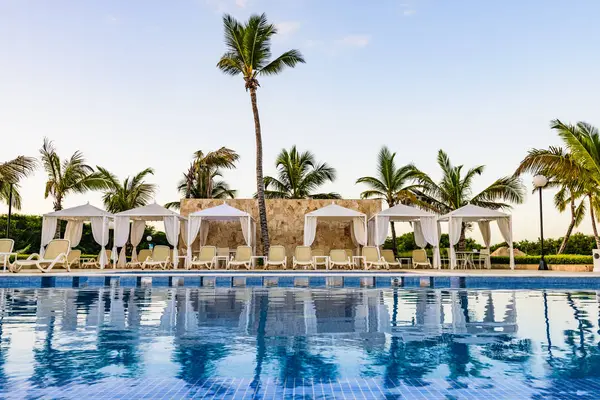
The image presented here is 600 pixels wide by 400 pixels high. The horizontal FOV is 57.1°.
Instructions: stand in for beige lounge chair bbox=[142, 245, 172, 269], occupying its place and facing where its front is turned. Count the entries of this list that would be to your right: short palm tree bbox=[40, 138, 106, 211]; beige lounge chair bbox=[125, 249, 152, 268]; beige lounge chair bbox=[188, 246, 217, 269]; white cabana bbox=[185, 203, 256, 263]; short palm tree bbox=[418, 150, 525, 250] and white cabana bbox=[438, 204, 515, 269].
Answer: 2

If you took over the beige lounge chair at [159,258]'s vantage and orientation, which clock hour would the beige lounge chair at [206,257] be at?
the beige lounge chair at [206,257] is roughly at 8 o'clock from the beige lounge chair at [159,258].

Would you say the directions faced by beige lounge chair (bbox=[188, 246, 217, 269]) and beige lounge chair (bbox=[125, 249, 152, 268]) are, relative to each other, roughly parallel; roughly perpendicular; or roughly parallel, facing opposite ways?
roughly parallel

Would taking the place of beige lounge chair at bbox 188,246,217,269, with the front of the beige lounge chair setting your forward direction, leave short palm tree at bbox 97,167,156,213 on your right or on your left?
on your right

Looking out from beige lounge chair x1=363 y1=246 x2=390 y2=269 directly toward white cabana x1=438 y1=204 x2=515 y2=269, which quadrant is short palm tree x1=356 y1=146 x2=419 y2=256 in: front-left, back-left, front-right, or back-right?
front-left

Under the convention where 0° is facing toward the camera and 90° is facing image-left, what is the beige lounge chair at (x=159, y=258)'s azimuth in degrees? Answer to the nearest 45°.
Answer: approximately 45°

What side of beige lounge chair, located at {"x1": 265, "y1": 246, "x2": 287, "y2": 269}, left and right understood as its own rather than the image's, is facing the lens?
front

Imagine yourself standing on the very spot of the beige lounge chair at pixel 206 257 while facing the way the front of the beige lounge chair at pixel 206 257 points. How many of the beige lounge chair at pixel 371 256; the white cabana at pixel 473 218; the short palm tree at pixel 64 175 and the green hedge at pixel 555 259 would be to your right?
1

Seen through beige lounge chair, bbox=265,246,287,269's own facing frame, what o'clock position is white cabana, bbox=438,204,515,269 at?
The white cabana is roughly at 9 o'clock from the beige lounge chair.

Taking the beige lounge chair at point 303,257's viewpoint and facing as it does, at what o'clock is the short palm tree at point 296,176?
The short palm tree is roughly at 6 o'clock from the beige lounge chair.

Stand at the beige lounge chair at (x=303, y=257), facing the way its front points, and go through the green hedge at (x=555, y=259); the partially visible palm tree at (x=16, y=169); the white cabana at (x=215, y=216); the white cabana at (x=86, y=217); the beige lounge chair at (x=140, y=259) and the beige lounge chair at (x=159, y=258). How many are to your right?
5

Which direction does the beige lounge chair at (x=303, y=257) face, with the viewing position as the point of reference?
facing the viewer

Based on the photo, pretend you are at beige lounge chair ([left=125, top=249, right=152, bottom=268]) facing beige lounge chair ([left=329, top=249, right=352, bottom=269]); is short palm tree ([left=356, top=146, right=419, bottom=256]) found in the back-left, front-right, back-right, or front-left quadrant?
front-left

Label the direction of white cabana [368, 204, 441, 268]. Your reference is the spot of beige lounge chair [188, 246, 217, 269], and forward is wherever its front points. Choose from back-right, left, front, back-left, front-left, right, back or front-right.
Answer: back-left

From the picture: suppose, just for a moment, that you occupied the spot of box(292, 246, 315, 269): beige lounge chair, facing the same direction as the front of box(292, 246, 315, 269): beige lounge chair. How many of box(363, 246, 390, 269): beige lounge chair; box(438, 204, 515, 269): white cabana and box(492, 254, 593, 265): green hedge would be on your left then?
3

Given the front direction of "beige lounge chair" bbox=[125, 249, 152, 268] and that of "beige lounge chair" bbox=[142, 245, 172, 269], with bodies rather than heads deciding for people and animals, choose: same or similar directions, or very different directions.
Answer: same or similar directions

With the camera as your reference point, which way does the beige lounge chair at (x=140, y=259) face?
facing the viewer and to the left of the viewer

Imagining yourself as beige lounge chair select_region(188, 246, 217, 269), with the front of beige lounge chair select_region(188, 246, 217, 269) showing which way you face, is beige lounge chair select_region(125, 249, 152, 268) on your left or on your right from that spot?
on your right
